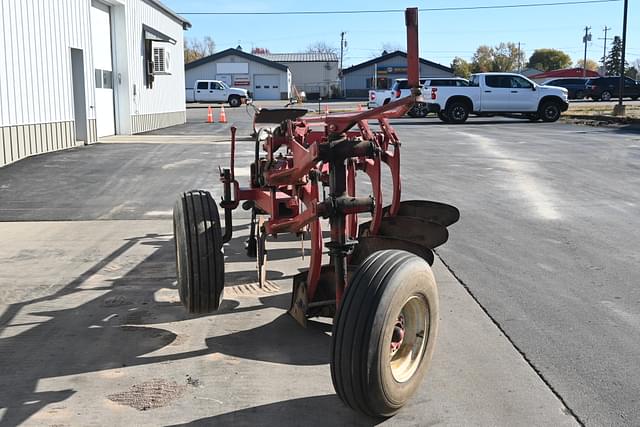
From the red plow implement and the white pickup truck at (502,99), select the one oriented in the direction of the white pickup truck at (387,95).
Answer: the red plow implement

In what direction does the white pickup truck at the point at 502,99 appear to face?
to the viewer's right

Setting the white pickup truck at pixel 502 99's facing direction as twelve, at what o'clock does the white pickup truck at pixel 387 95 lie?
the white pickup truck at pixel 387 95 is roughly at 7 o'clock from the white pickup truck at pixel 502 99.

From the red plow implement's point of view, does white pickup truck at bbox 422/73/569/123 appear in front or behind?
in front

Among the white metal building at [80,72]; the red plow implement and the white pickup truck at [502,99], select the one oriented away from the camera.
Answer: the red plow implement

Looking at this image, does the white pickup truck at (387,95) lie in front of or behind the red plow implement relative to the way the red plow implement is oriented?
in front

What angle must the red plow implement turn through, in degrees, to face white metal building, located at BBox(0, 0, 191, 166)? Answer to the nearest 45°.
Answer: approximately 45° to its left

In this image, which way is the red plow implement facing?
away from the camera

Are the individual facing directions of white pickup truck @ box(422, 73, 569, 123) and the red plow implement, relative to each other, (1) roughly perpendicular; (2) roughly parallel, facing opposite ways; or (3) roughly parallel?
roughly perpendicular

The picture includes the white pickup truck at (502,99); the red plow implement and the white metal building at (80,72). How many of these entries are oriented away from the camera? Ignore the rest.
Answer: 1

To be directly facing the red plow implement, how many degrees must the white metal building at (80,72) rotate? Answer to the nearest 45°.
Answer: approximately 45° to its right

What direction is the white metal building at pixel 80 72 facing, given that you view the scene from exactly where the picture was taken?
facing the viewer and to the right of the viewer

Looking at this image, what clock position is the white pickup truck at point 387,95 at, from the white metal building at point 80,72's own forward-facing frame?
The white pickup truck is roughly at 9 o'clock from the white metal building.
